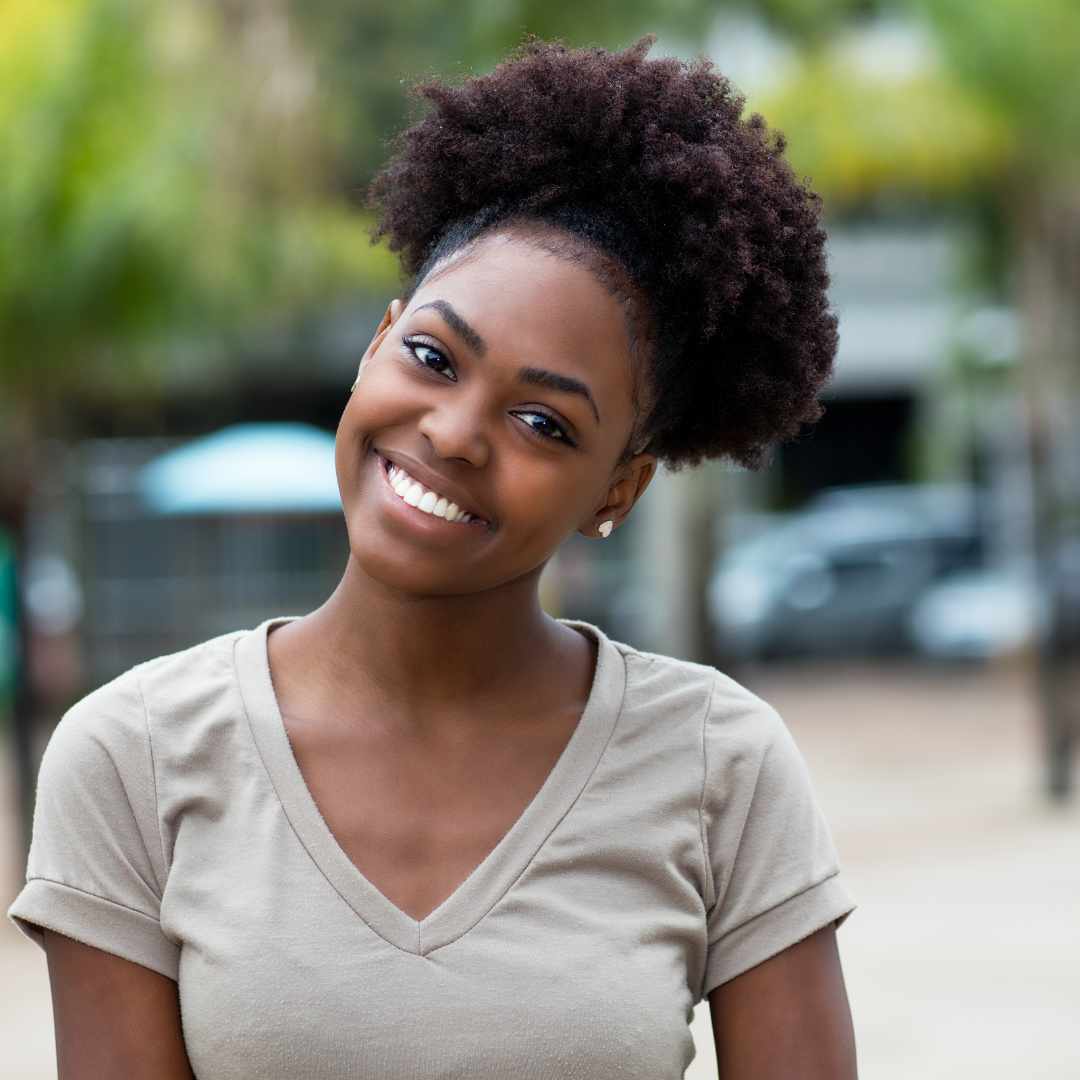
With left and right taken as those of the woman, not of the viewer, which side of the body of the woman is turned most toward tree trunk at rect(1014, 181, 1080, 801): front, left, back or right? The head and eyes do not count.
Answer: back

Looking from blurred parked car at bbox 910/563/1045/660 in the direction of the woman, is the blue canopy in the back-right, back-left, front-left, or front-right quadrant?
front-right

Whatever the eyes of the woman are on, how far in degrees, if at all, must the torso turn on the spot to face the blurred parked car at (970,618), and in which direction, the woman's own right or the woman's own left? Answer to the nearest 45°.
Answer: approximately 180°

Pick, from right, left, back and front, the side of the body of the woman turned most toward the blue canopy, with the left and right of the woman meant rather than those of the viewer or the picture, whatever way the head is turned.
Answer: back

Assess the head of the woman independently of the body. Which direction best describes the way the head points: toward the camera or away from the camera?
toward the camera

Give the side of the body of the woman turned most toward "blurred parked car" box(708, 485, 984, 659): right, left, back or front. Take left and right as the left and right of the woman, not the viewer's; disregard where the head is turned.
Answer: back

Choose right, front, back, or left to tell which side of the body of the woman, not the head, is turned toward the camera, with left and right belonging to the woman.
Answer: front
